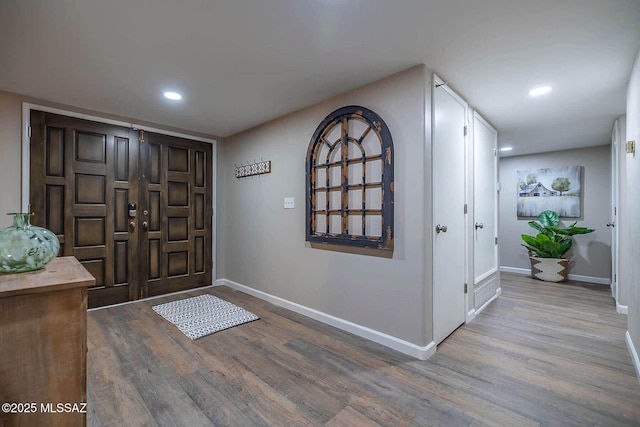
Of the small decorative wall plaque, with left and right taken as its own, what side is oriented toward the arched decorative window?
left

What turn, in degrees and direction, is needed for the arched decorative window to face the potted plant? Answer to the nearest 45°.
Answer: approximately 180°

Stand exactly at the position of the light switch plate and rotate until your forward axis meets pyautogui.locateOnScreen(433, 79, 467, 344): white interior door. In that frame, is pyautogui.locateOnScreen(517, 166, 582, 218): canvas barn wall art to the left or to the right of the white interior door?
left

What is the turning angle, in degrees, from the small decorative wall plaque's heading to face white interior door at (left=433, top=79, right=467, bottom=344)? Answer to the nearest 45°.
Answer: approximately 90° to its left

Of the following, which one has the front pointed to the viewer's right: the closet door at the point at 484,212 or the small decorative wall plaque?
the closet door

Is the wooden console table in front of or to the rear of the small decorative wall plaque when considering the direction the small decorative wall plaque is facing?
in front

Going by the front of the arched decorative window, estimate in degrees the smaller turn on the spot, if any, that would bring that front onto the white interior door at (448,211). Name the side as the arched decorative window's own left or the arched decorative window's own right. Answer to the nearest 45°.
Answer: approximately 135° to the arched decorative window's own left

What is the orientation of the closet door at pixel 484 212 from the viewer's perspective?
to the viewer's right

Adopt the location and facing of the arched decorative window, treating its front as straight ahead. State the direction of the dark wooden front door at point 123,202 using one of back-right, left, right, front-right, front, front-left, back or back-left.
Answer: front-right

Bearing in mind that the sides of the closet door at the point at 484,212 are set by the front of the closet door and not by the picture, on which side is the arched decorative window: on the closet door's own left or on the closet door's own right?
on the closet door's own right

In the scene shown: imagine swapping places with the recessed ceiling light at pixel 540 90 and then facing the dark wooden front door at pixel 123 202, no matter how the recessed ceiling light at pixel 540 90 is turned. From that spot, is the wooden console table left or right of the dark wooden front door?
left

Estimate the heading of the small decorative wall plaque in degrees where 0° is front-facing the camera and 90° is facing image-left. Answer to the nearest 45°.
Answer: approximately 45°

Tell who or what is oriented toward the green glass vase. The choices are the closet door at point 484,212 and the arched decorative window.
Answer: the arched decorative window

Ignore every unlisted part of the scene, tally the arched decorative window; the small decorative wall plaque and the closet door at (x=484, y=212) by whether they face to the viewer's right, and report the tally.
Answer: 1

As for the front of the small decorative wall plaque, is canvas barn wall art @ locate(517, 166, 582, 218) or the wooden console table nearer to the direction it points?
the wooden console table
